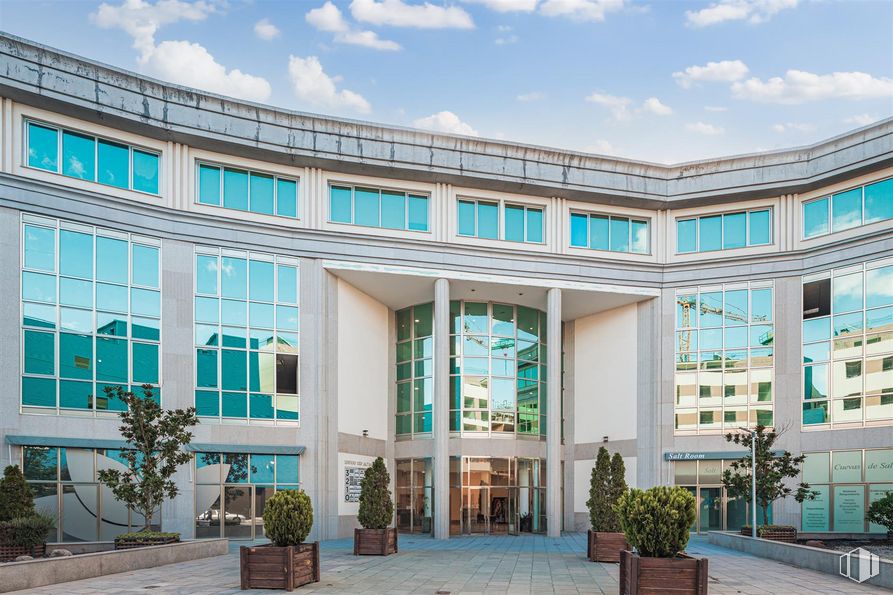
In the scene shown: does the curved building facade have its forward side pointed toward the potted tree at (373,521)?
yes

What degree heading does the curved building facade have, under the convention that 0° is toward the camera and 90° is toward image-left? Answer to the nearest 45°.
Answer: approximately 0°

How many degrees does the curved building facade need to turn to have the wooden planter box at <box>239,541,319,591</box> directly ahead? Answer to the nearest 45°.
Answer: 0° — it already faces it

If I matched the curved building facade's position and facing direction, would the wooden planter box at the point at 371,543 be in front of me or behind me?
in front

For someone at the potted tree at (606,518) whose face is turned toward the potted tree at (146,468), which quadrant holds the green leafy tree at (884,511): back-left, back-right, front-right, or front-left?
back-right
